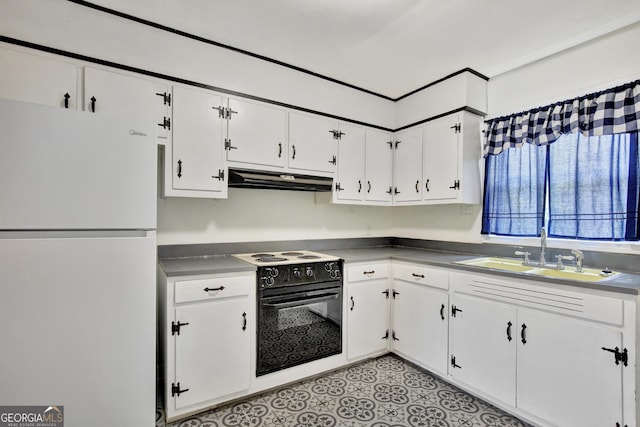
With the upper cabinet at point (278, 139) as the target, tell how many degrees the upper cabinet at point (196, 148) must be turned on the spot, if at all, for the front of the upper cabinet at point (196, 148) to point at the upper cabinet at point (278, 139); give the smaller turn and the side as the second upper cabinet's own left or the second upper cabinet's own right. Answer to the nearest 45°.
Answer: approximately 45° to the second upper cabinet's own left

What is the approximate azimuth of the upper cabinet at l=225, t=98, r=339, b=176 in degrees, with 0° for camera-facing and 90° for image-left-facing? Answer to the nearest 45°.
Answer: approximately 315°

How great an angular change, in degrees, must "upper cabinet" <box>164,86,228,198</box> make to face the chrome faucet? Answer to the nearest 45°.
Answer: approximately 45° to its left

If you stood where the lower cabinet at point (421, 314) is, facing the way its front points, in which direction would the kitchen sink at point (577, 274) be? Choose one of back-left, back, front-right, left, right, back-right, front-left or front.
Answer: back-left

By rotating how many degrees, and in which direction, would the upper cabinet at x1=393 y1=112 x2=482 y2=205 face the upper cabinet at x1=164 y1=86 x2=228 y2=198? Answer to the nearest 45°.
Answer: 0° — it already faces it
